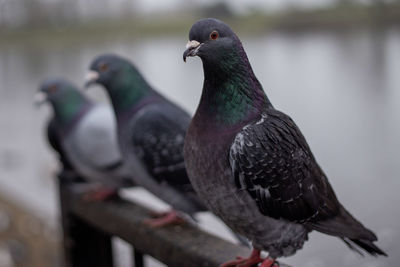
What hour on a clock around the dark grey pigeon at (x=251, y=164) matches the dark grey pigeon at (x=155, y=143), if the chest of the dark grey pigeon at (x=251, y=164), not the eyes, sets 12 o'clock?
the dark grey pigeon at (x=155, y=143) is roughly at 2 o'clock from the dark grey pigeon at (x=251, y=164).

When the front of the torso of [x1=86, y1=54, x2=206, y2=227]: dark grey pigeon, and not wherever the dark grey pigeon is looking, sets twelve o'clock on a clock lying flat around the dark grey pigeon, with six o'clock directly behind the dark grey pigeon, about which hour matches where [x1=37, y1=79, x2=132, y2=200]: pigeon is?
The pigeon is roughly at 2 o'clock from the dark grey pigeon.

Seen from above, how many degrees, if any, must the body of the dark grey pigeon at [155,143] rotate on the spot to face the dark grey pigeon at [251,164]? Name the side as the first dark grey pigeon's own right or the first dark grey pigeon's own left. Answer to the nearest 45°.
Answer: approximately 90° to the first dark grey pigeon's own left

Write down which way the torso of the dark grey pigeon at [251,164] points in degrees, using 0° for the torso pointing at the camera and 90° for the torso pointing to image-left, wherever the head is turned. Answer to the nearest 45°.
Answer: approximately 90°

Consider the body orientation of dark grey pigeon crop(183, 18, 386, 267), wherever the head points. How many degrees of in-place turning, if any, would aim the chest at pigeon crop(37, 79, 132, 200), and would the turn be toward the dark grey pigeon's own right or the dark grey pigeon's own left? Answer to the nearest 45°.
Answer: approximately 45° to the dark grey pigeon's own right

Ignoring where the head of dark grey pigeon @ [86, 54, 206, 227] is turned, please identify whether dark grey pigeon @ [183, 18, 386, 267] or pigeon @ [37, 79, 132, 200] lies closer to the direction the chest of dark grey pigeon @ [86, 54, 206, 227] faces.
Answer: the pigeon

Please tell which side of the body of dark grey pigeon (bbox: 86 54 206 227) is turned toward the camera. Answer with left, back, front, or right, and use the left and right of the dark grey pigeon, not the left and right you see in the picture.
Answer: left

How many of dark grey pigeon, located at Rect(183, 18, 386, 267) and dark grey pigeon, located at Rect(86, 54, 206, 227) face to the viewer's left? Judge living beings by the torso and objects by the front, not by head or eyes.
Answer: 2
